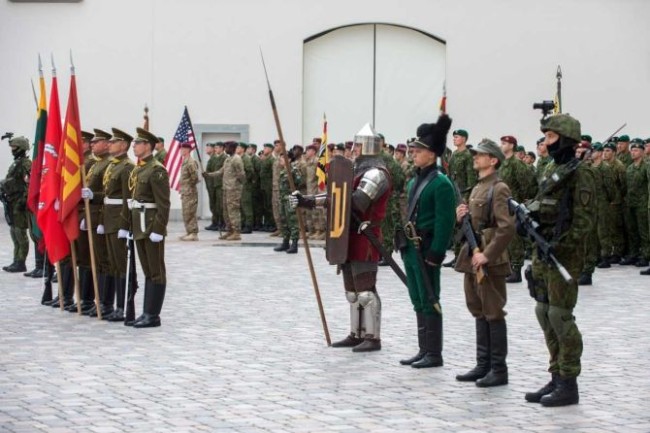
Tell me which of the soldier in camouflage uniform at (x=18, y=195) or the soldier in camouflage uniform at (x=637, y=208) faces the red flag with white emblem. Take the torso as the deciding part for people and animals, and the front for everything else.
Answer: the soldier in camouflage uniform at (x=637, y=208)

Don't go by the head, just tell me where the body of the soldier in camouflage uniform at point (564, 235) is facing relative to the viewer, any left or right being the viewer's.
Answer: facing to the left of the viewer

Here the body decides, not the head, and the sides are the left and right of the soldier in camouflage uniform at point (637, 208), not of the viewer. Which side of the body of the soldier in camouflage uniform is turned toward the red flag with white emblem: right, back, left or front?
front

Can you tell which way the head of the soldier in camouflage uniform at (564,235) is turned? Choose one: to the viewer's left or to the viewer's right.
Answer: to the viewer's left

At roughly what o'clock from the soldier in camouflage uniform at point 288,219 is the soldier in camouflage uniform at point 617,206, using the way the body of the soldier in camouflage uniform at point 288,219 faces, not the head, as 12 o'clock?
the soldier in camouflage uniform at point 617,206 is roughly at 8 o'clock from the soldier in camouflage uniform at point 288,219.

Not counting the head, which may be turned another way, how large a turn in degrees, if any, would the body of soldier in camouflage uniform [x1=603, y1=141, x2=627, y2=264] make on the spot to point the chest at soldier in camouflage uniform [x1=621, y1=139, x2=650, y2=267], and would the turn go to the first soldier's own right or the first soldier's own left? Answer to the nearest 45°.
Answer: approximately 90° to the first soldier's own left
